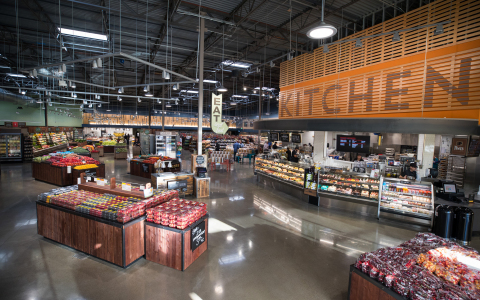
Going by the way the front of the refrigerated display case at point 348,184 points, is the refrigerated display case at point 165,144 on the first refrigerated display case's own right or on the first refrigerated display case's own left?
on the first refrigerated display case's own right

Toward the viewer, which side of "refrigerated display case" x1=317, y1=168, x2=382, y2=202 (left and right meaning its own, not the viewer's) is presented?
front

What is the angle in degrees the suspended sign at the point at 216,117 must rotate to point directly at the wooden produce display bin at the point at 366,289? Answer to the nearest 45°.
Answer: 0° — it already faces it

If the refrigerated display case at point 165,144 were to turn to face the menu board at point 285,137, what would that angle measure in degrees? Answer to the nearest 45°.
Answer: approximately 45° to its left

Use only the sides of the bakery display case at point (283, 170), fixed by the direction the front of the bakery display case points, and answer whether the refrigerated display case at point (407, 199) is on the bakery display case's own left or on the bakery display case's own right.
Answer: on the bakery display case's own left

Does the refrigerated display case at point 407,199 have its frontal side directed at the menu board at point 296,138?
no

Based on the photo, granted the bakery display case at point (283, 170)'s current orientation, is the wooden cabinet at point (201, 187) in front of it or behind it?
in front

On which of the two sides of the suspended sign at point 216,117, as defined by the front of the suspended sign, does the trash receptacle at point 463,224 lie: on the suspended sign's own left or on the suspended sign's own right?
on the suspended sign's own left

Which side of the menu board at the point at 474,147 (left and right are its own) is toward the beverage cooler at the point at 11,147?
front

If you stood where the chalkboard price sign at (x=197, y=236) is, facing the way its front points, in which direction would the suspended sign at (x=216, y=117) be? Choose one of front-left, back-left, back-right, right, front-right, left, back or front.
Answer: back-left

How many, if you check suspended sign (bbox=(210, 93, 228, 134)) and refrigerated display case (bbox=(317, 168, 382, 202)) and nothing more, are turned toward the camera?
2

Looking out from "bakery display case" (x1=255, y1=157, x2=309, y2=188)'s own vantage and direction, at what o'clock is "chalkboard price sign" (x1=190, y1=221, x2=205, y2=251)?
The chalkboard price sign is roughly at 11 o'clock from the bakery display case.

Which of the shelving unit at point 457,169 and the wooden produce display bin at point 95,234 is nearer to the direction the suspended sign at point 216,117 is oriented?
the wooden produce display bin

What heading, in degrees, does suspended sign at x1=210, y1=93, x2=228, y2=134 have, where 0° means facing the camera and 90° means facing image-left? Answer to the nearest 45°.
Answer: approximately 0°

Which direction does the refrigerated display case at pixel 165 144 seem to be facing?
toward the camera

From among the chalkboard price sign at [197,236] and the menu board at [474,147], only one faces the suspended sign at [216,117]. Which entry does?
the menu board
